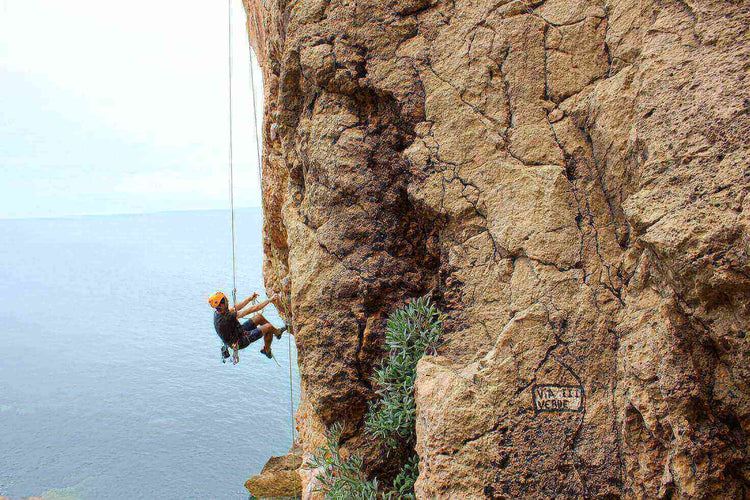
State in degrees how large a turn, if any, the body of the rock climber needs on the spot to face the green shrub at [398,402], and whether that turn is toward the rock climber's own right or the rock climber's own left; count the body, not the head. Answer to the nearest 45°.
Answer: approximately 90° to the rock climber's own right

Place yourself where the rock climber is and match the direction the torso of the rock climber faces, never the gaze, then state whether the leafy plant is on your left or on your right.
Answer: on your right

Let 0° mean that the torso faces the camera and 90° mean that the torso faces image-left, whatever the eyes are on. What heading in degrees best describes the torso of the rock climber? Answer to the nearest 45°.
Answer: approximately 270°

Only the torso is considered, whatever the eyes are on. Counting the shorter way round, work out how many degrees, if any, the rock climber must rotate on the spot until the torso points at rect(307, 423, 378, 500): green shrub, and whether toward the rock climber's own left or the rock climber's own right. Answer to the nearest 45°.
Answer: approximately 90° to the rock climber's own right
